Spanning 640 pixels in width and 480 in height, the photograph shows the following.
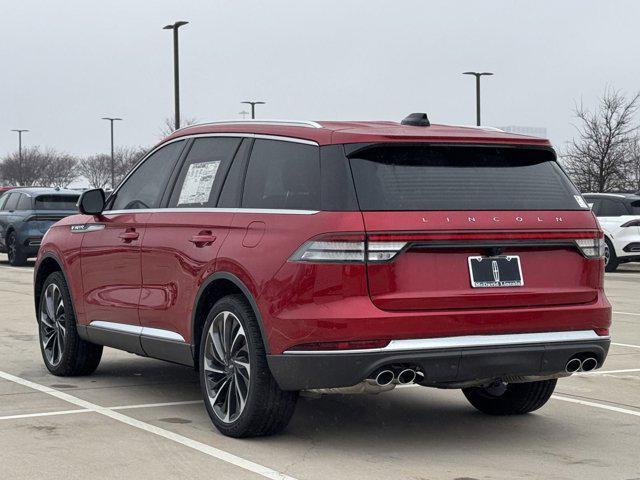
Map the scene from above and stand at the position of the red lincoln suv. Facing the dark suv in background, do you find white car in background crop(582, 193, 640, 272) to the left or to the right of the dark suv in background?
right

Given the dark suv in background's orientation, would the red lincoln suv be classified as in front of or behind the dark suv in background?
behind

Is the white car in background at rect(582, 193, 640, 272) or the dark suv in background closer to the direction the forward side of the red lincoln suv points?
the dark suv in background

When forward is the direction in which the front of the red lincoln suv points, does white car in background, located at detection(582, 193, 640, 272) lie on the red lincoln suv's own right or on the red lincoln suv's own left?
on the red lincoln suv's own right

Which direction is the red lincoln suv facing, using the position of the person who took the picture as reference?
facing away from the viewer and to the left of the viewer

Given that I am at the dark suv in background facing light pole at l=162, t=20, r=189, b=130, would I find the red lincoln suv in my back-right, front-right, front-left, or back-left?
back-right

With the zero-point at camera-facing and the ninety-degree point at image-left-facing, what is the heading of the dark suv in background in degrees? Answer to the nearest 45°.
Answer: approximately 135°
